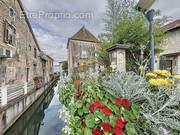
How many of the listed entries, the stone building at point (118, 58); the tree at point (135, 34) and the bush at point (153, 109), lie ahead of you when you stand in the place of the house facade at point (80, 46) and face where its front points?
3

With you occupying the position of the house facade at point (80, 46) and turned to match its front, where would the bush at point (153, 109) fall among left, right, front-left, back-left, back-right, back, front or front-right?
front

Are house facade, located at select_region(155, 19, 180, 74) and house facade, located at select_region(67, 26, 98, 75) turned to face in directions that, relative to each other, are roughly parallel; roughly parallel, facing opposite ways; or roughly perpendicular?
roughly perpendicular

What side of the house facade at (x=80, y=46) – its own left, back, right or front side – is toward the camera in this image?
front

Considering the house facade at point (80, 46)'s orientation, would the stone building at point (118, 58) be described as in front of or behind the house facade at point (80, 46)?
in front

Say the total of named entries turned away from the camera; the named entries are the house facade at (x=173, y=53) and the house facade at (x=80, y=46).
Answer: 0

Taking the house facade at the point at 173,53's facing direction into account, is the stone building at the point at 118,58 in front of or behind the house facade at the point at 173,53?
in front

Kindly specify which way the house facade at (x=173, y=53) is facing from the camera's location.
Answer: facing the viewer and to the left of the viewer

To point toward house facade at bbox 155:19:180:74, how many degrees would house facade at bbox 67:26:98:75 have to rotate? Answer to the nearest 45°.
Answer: approximately 45° to its left
